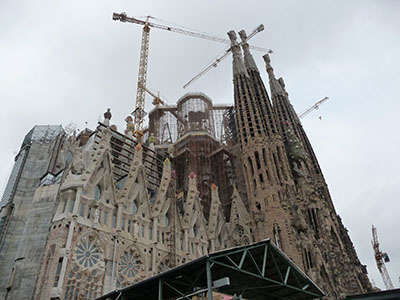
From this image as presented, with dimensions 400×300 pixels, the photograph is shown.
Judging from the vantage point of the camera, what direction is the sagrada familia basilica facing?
facing the viewer and to the right of the viewer

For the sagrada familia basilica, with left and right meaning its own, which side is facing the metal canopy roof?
front
